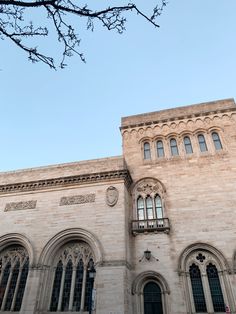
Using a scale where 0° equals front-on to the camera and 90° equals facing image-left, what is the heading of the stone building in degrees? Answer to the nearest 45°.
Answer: approximately 0°
